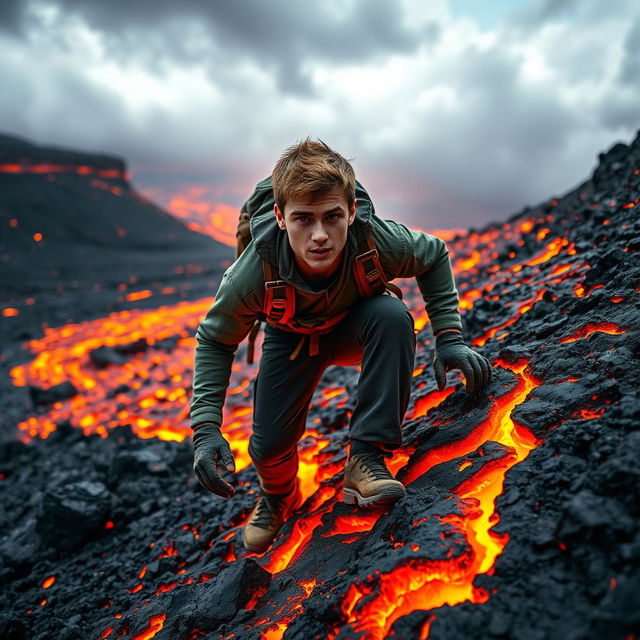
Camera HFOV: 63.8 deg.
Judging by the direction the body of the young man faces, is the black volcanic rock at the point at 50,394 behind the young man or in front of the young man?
behind

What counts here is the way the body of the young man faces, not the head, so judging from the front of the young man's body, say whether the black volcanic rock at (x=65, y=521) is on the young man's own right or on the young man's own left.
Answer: on the young man's own right

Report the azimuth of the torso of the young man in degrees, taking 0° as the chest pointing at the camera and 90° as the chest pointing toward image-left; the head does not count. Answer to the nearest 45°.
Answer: approximately 0°
